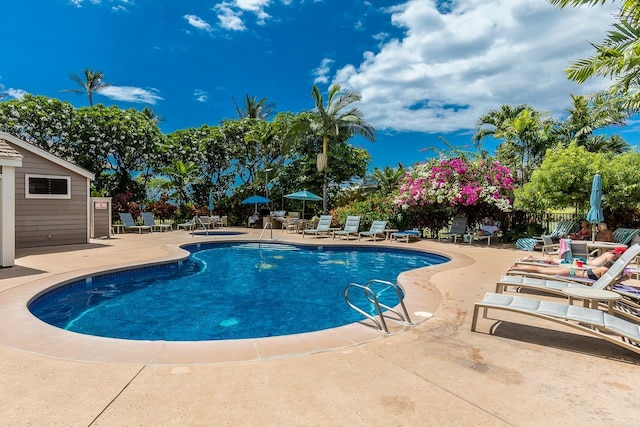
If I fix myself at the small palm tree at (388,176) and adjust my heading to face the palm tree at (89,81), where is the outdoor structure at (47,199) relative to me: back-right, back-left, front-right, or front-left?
front-left

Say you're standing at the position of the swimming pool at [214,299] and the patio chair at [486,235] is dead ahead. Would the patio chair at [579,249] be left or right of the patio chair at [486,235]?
right

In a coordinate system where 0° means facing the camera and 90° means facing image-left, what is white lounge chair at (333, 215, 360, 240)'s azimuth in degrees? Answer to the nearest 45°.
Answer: approximately 45°

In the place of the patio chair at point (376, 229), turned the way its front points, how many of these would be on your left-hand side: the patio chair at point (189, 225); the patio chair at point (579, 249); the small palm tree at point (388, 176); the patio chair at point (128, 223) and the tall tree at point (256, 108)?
1

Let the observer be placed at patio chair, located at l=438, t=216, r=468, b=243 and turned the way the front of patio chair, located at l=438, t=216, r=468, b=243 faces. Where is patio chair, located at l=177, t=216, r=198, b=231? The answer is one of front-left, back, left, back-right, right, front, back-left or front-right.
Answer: front-right

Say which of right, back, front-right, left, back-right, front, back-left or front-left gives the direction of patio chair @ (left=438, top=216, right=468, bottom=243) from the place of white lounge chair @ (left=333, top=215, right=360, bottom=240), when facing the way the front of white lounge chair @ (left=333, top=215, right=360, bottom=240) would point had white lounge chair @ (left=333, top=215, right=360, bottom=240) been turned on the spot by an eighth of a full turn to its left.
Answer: left

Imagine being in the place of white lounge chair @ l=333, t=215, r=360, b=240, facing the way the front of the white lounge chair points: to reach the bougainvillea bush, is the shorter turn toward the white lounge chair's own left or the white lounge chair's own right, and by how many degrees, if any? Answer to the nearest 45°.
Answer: approximately 135° to the white lounge chair's own left

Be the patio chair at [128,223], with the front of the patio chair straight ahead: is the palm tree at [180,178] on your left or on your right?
on your left

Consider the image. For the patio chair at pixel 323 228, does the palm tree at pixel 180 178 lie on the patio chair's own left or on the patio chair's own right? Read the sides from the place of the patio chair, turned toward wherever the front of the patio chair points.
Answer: on the patio chair's own right

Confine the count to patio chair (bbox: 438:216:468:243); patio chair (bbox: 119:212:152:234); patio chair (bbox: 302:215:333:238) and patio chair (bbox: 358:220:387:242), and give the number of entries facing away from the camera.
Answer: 0

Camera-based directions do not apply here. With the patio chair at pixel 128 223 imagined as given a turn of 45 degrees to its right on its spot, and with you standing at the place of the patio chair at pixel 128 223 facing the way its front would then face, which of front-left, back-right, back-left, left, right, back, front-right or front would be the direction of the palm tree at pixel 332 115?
left

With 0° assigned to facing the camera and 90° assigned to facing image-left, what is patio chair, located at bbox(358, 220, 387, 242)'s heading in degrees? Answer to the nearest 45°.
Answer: approximately 45°
